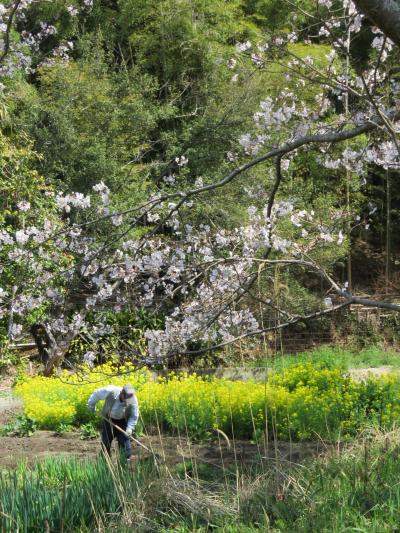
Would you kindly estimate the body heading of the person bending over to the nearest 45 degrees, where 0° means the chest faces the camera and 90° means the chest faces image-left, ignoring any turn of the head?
approximately 315°

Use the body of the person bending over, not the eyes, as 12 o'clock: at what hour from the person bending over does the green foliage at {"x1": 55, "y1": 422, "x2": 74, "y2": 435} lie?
The green foliage is roughly at 7 o'clock from the person bending over.
